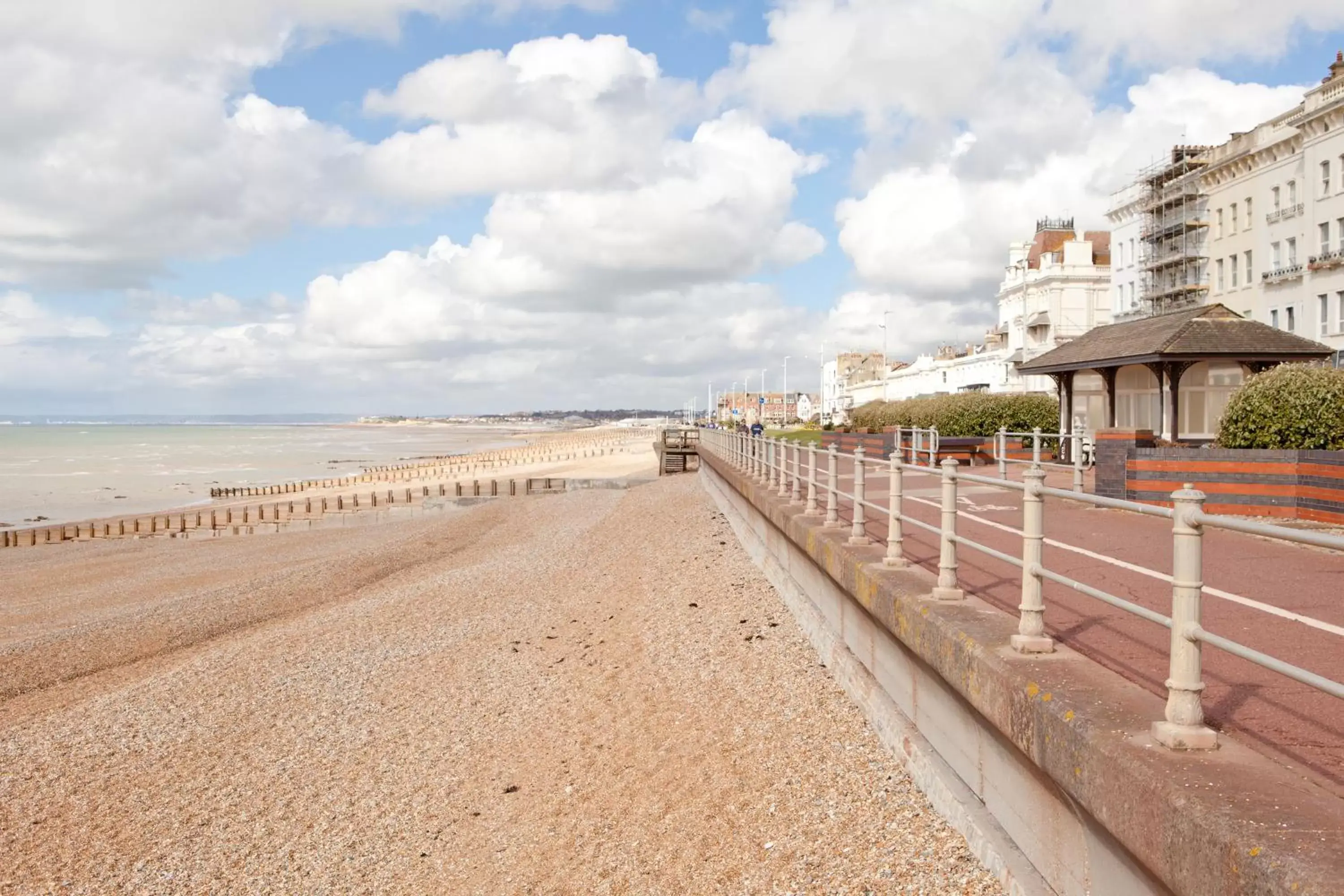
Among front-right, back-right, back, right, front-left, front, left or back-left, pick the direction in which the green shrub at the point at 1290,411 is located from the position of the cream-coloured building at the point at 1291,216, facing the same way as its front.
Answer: front-left

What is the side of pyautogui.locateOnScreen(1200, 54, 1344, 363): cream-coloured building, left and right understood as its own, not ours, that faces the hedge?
front

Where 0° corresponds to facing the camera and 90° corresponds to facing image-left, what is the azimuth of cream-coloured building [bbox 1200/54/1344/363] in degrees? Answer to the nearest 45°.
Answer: approximately 45°

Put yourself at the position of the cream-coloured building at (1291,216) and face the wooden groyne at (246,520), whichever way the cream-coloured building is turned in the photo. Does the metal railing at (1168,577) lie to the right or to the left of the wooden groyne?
left

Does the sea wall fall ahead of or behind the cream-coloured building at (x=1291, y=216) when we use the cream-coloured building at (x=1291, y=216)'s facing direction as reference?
ahead

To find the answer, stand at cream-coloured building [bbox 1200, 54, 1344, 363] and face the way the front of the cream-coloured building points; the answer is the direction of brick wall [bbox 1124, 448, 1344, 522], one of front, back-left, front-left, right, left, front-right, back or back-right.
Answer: front-left

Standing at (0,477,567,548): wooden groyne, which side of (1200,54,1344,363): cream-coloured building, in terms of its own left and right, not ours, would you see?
front
